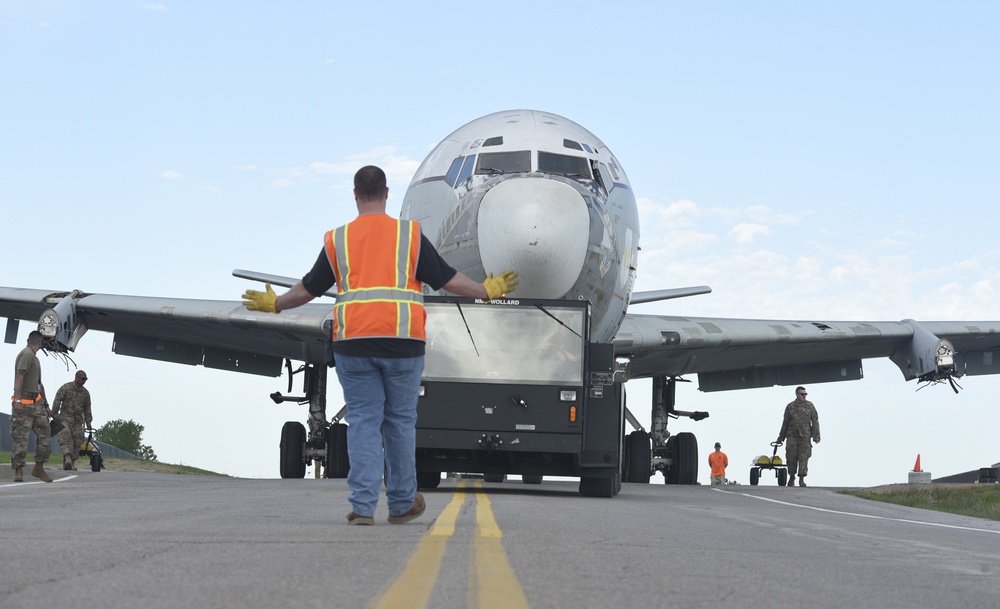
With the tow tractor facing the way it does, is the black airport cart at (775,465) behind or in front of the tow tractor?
behind

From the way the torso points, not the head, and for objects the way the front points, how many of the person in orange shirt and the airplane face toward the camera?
2

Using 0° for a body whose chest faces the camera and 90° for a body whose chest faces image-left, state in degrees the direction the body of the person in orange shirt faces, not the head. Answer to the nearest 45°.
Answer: approximately 0°

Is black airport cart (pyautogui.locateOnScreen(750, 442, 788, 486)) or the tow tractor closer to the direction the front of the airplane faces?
the tow tractor

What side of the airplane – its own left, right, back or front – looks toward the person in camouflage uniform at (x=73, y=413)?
right
